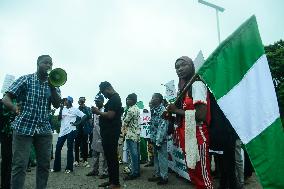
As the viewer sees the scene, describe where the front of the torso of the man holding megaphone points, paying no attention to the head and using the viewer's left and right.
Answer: facing the viewer and to the right of the viewer

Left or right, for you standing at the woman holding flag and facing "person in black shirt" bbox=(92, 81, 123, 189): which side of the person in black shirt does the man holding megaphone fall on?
left

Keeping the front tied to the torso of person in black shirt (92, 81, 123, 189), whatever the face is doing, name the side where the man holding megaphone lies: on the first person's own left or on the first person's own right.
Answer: on the first person's own left

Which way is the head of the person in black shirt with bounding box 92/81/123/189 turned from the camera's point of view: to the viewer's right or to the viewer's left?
to the viewer's left

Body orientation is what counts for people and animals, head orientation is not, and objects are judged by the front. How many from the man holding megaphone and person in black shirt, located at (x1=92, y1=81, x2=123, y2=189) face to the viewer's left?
1

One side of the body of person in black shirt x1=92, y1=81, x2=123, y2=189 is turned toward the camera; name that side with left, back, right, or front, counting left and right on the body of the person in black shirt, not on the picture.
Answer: left

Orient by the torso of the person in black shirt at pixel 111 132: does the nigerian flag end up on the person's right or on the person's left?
on the person's left

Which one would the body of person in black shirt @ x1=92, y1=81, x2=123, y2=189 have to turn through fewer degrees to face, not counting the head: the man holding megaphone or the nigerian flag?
the man holding megaphone

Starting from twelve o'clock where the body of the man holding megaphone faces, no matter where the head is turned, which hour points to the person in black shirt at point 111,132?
The person in black shirt is roughly at 9 o'clock from the man holding megaphone.

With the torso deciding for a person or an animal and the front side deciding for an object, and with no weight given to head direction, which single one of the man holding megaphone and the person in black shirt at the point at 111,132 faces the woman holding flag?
the man holding megaphone

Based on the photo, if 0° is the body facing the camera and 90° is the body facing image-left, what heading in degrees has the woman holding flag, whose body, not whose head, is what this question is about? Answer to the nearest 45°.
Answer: approximately 45°

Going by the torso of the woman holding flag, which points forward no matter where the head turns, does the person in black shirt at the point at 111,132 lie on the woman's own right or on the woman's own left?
on the woman's own right
